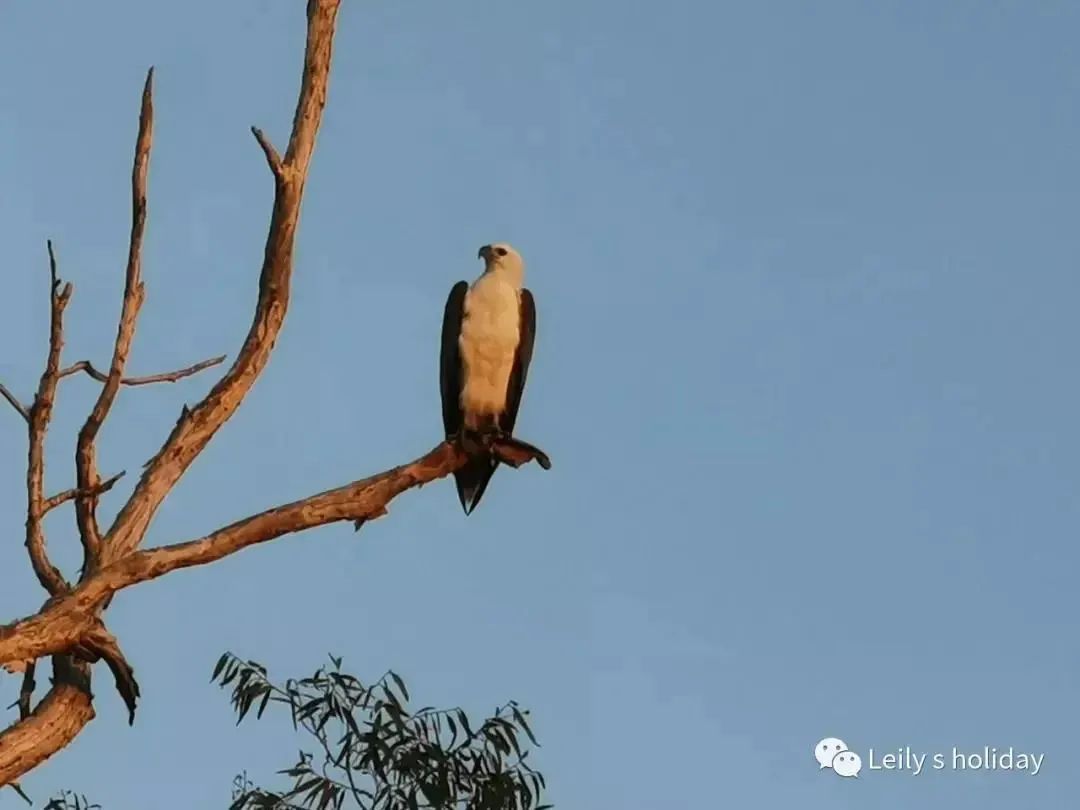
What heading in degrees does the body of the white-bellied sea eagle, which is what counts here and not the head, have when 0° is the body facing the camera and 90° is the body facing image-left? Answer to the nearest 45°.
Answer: approximately 0°
